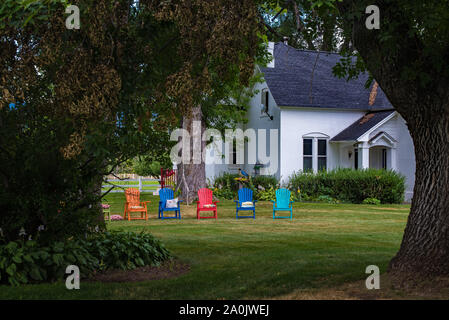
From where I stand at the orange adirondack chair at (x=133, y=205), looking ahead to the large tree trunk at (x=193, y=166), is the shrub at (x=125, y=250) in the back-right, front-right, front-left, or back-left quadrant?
back-right

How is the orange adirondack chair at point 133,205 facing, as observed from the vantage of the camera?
facing the viewer and to the right of the viewer

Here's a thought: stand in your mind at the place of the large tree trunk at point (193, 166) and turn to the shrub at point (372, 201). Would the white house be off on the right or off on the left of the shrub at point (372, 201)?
left

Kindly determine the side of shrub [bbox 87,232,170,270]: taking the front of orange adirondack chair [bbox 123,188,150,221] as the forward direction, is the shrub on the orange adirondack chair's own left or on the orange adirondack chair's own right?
on the orange adirondack chair's own right

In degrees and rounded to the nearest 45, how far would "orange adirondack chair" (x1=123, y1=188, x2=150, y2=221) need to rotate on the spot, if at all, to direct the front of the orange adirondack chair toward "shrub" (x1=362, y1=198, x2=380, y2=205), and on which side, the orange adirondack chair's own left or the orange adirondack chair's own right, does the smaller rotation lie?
approximately 90° to the orange adirondack chair's own left

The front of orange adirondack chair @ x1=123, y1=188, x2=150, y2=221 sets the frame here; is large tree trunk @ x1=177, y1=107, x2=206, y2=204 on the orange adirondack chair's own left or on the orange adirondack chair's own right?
on the orange adirondack chair's own left

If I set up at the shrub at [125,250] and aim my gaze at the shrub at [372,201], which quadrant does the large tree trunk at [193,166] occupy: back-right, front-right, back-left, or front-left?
front-left

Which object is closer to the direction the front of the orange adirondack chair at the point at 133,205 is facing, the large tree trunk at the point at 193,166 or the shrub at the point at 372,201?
the shrub

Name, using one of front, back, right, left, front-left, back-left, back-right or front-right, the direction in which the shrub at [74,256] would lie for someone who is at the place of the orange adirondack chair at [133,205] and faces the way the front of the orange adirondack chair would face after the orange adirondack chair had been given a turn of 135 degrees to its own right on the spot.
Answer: left

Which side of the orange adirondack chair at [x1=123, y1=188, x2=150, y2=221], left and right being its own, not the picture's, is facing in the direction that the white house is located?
left
